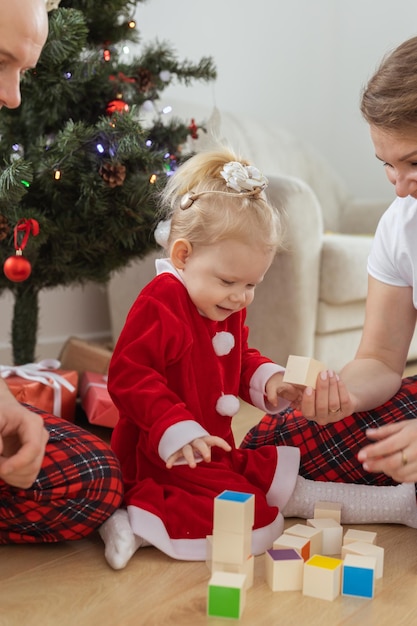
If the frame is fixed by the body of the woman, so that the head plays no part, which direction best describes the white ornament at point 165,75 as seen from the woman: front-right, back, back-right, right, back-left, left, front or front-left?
right

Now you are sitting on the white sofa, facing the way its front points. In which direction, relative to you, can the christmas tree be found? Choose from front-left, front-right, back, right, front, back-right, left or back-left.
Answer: right

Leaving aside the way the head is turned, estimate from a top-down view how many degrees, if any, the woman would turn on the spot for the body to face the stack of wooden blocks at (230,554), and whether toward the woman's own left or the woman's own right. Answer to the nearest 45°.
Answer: approximately 45° to the woman's own left

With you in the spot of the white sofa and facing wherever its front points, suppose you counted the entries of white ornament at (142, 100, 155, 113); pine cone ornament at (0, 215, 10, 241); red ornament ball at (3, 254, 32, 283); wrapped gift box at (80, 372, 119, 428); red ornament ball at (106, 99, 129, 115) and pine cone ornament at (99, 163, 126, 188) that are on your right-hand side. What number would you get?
6

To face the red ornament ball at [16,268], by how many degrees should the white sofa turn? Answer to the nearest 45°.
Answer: approximately 90° to its right

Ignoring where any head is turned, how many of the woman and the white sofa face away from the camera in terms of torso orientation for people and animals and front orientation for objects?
0

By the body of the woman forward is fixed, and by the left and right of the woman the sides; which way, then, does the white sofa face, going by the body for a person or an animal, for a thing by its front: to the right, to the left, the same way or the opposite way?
to the left

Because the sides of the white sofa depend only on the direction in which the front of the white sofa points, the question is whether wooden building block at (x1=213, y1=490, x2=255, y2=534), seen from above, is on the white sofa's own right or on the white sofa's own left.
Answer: on the white sofa's own right

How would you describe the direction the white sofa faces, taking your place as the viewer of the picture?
facing the viewer and to the right of the viewer

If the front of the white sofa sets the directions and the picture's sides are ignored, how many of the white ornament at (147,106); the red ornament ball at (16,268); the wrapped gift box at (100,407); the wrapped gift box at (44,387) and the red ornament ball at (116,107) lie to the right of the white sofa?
5

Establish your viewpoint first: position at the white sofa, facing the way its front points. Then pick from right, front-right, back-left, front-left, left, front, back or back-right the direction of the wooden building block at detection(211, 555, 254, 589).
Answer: front-right

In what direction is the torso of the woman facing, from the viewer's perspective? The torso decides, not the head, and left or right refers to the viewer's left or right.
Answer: facing the viewer and to the left of the viewer

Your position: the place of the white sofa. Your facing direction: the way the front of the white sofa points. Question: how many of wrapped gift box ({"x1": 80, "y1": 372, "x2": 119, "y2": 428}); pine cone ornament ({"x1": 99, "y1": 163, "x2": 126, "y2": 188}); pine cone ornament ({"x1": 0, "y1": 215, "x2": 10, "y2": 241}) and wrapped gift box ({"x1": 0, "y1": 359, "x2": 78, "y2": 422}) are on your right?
4

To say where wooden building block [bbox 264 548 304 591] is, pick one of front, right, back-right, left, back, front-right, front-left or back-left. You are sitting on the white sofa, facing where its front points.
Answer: front-right

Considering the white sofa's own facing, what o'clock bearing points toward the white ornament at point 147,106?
The white ornament is roughly at 3 o'clock from the white sofa.

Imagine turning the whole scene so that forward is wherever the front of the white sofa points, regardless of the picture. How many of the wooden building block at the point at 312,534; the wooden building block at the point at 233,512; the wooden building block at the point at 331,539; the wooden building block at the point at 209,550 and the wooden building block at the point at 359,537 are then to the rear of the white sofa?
0

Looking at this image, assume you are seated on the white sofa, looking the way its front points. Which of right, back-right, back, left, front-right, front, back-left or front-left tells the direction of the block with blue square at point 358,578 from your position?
front-right
